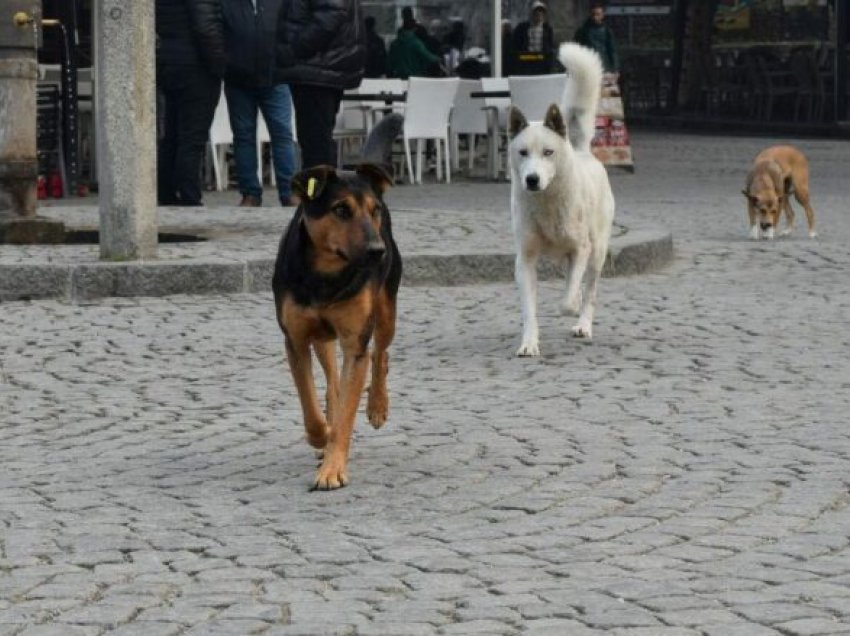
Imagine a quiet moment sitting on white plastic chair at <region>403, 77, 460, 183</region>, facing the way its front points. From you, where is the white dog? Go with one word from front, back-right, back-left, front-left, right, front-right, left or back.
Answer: back

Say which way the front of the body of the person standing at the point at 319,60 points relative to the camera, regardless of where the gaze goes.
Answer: away from the camera

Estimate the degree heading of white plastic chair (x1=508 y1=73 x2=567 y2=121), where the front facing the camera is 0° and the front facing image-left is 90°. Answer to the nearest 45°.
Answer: approximately 180°

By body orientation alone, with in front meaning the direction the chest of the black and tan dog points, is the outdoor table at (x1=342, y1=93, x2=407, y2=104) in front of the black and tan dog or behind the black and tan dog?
behind

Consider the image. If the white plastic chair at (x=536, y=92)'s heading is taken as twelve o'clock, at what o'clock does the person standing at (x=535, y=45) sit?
The person standing is roughly at 12 o'clock from the white plastic chair.

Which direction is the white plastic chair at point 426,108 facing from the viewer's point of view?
away from the camera

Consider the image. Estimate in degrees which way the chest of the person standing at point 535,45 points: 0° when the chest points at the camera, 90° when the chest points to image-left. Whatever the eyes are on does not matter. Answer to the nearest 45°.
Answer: approximately 0°

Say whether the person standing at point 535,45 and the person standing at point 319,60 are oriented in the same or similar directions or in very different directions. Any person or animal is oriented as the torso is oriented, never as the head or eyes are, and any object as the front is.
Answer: very different directions

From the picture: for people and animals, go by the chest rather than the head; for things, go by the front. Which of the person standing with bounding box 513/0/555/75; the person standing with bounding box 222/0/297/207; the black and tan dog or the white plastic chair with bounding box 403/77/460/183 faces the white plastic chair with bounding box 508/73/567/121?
the person standing with bounding box 513/0/555/75
